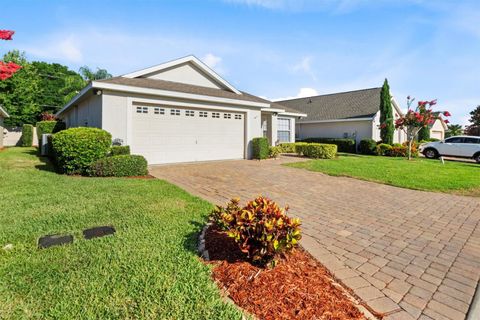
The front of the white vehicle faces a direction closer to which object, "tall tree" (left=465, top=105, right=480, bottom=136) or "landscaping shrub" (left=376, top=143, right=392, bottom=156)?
the landscaping shrub

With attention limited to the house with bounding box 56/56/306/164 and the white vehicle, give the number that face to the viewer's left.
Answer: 1

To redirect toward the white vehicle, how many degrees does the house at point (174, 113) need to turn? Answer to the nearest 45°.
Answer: approximately 45° to its left

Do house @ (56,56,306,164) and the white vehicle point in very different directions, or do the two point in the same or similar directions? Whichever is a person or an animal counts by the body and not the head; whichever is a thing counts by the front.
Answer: very different directions

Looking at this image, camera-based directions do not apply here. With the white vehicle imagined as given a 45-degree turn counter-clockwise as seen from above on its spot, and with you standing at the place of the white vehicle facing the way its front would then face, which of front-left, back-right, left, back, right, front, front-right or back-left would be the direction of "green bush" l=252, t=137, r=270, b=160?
front

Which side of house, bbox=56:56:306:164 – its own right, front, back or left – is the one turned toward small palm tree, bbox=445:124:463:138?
left

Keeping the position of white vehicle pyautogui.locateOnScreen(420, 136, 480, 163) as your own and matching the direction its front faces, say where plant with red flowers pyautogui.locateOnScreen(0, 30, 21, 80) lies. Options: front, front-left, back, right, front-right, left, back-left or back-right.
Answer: left

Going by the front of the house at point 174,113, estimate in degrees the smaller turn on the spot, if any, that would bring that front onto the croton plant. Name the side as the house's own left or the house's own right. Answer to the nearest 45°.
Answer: approximately 45° to the house's own right

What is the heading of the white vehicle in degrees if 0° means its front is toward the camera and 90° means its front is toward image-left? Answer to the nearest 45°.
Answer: approximately 90°

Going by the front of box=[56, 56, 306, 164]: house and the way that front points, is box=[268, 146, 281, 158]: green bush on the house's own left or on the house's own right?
on the house's own left

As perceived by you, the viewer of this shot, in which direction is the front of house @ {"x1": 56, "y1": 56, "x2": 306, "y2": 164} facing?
facing the viewer and to the right of the viewer

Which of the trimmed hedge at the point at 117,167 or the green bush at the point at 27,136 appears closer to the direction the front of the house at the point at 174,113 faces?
the trimmed hedge
